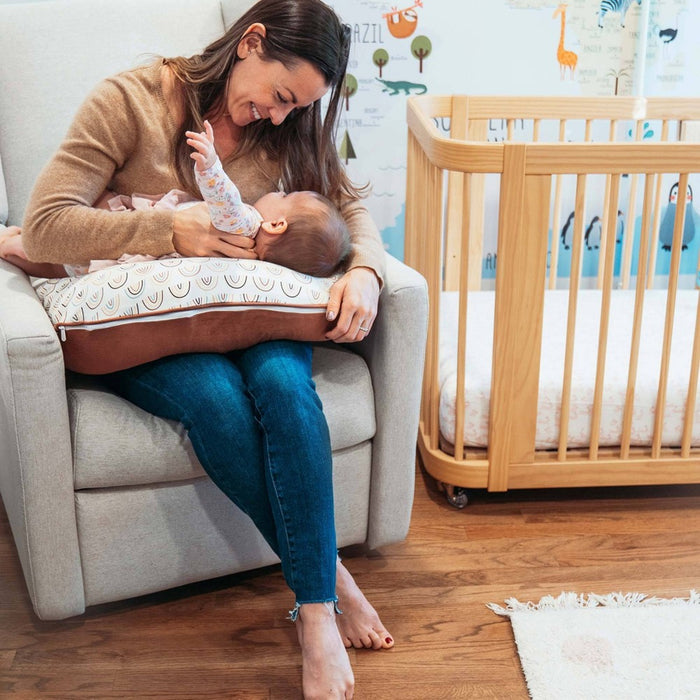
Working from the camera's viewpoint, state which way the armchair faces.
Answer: facing the viewer and to the right of the viewer

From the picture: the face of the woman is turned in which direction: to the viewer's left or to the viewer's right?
to the viewer's right

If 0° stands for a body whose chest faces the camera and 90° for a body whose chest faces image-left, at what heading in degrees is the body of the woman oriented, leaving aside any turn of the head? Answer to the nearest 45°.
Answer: approximately 315°

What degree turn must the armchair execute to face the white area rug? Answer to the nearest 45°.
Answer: approximately 45° to its left
